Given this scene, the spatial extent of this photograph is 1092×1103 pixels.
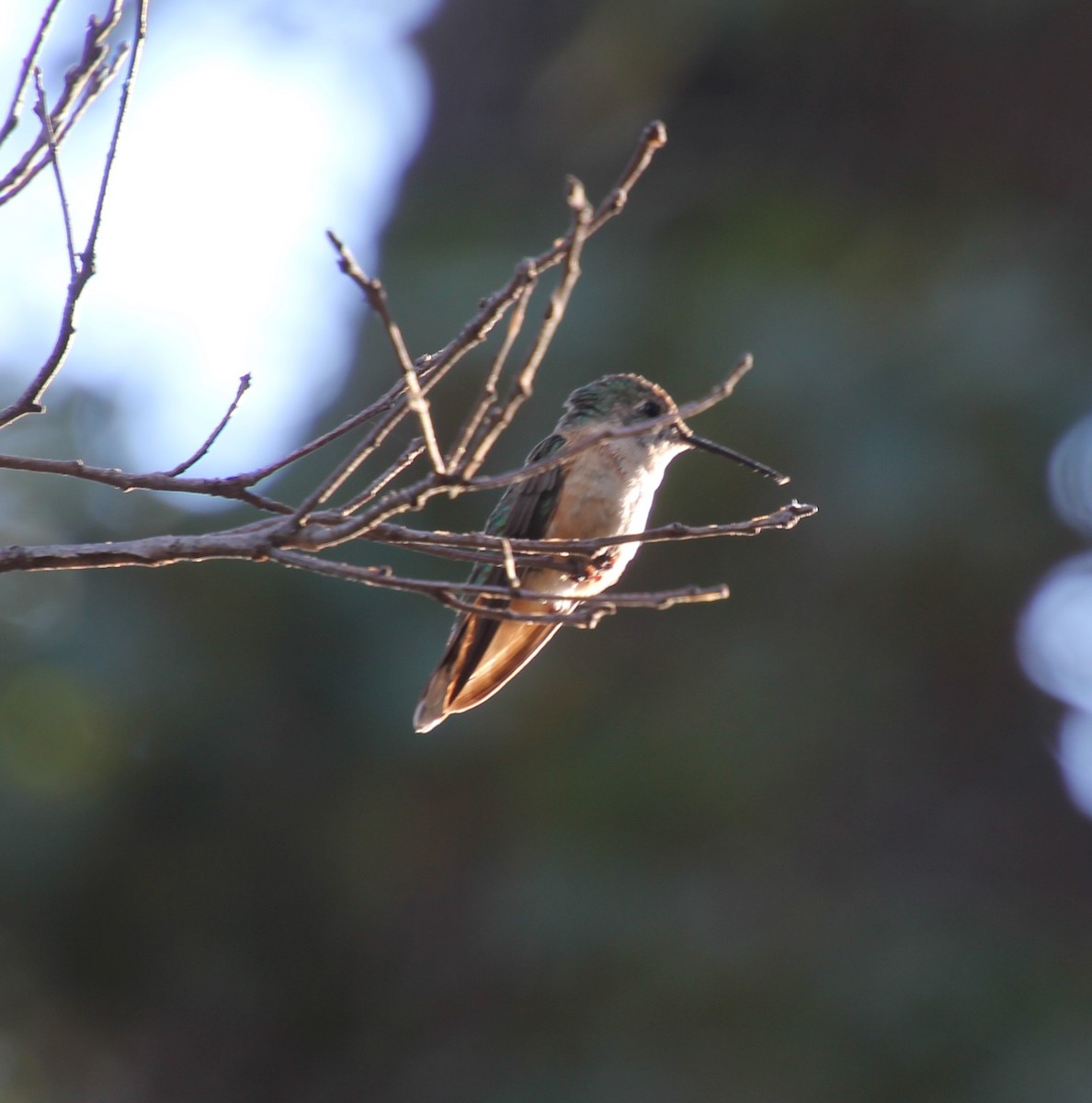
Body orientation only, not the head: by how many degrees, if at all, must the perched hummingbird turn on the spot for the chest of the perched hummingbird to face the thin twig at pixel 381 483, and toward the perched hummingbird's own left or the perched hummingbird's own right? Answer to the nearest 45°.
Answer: approximately 90° to the perched hummingbird's own right

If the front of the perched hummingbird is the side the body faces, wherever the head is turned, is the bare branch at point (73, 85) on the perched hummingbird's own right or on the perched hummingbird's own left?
on the perched hummingbird's own right

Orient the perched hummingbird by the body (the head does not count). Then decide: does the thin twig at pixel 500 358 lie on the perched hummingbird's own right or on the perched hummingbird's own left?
on the perched hummingbird's own right

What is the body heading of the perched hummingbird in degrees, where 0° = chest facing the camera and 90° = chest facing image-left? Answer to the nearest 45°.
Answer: approximately 270°
